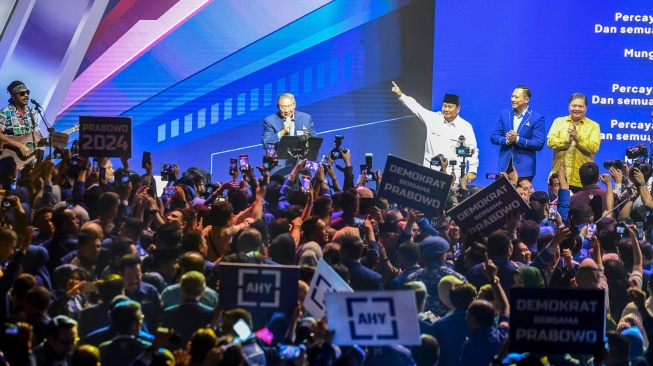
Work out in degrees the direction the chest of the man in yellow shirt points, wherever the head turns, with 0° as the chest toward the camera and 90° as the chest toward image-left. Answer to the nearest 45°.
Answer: approximately 0°

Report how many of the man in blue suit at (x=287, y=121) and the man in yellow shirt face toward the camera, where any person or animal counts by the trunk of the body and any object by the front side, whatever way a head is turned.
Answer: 2

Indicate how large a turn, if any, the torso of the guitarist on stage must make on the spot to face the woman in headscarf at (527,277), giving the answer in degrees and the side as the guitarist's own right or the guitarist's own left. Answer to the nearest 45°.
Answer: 0° — they already face them

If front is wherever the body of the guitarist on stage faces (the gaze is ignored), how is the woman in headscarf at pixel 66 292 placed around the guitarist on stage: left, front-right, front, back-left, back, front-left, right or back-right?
front-right

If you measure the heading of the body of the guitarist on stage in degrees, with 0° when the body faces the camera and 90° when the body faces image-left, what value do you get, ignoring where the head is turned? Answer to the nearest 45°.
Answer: approximately 315°

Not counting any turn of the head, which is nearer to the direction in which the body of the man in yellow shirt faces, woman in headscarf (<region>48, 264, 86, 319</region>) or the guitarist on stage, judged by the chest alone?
the woman in headscarf

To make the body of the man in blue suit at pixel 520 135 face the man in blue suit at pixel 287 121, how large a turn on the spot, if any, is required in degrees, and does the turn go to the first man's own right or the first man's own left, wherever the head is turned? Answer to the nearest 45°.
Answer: approximately 45° to the first man's own right

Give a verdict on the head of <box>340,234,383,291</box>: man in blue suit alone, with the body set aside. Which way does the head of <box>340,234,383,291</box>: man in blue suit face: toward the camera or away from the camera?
away from the camera

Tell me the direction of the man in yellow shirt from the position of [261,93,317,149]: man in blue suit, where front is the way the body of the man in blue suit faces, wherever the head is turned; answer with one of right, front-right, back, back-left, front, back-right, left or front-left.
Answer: left
